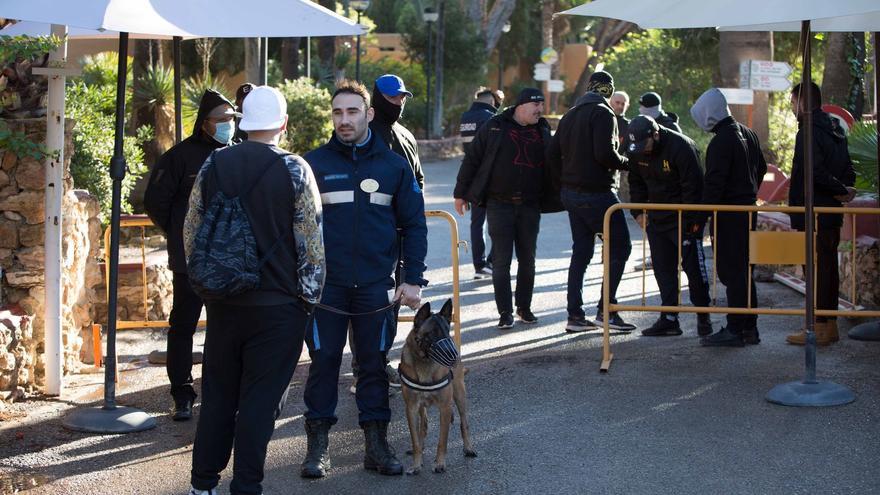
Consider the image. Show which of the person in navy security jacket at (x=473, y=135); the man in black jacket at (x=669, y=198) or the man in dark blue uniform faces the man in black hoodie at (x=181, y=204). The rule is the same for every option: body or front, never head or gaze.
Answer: the man in black jacket at (x=669, y=198)

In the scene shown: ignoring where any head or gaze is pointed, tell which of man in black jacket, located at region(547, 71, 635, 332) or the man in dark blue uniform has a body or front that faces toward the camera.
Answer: the man in dark blue uniform

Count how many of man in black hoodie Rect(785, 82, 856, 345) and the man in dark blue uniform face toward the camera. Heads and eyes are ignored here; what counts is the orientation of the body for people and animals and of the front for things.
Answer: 1

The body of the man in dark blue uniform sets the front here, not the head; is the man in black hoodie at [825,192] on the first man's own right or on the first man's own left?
on the first man's own left

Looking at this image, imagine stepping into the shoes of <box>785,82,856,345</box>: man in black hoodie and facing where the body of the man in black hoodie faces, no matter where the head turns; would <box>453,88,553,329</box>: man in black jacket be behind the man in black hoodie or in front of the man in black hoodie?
in front

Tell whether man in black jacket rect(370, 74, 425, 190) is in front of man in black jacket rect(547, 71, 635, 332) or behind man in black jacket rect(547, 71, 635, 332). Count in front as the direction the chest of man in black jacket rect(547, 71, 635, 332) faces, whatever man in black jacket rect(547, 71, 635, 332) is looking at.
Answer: behind

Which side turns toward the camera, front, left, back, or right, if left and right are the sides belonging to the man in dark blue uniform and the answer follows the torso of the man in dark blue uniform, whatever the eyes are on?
front

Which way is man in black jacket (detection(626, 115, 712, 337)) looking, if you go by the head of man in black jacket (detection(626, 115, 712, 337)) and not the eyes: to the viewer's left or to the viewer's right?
to the viewer's left

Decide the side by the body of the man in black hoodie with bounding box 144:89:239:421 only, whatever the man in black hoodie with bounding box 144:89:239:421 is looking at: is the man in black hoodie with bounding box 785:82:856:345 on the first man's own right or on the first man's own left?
on the first man's own left

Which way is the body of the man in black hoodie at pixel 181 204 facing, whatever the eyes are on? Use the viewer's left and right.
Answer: facing the viewer and to the right of the viewer

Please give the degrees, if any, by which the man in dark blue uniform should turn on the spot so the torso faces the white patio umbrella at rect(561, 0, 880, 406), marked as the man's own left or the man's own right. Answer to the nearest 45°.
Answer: approximately 135° to the man's own left
